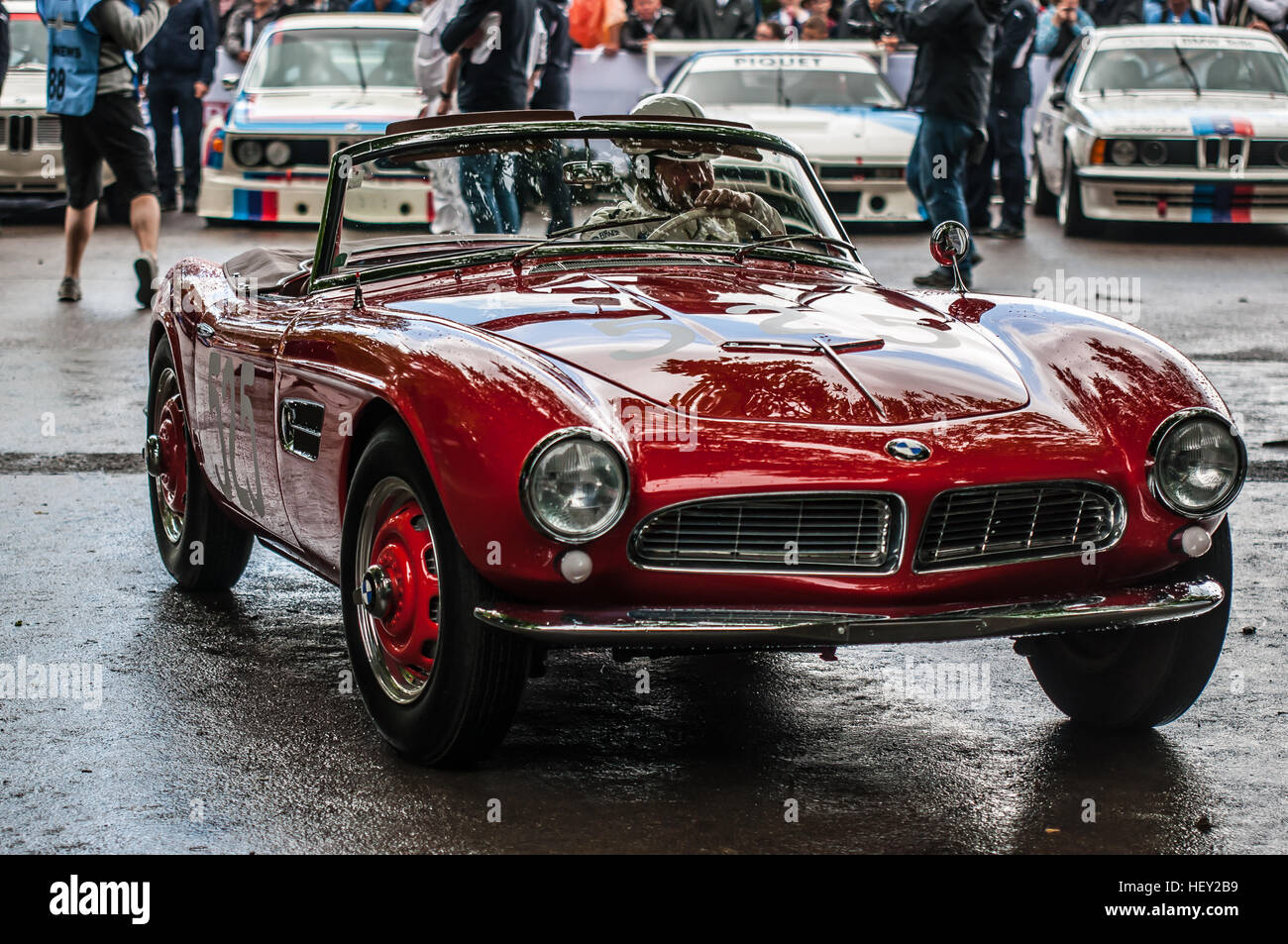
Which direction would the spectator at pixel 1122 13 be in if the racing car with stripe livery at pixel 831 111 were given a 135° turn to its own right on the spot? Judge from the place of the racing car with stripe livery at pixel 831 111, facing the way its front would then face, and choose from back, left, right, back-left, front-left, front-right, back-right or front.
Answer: right

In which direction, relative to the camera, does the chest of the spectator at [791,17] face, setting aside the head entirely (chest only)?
toward the camera

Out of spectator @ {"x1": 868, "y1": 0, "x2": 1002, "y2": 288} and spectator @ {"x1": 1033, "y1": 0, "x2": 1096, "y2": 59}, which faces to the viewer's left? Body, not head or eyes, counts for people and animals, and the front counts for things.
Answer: spectator @ {"x1": 868, "y1": 0, "x2": 1002, "y2": 288}

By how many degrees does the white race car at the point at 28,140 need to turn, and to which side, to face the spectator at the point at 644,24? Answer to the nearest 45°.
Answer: approximately 90° to its left

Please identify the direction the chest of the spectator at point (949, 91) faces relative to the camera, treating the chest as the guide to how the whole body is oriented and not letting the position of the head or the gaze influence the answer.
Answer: to the viewer's left

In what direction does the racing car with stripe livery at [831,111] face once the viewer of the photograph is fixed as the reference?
facing the viewer

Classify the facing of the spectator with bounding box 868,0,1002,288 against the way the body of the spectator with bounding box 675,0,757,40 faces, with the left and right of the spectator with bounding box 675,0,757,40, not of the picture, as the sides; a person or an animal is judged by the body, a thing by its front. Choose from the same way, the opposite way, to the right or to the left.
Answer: to the right

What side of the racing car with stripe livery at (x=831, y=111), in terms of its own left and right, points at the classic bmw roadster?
front

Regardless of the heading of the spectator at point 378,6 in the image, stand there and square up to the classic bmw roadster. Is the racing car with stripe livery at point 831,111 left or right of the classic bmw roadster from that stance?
left

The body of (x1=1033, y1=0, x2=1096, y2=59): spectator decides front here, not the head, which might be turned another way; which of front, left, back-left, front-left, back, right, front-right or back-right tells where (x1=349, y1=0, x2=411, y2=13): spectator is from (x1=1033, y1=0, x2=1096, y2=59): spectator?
right

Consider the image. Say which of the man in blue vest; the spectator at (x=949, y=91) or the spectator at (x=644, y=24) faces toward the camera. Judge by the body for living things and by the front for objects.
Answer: the spectator at (x=644, y=24)

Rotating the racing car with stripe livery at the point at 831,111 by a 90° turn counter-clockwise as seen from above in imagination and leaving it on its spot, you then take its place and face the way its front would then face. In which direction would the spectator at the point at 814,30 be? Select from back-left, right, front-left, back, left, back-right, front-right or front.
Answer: left

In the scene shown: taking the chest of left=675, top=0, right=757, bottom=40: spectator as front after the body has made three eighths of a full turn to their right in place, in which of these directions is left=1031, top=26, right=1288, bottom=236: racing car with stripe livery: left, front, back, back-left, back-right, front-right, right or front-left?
back

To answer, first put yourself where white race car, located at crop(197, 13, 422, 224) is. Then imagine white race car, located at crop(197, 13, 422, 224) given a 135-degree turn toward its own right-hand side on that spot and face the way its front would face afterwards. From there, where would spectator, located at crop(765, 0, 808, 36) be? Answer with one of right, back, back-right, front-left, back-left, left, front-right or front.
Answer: right
